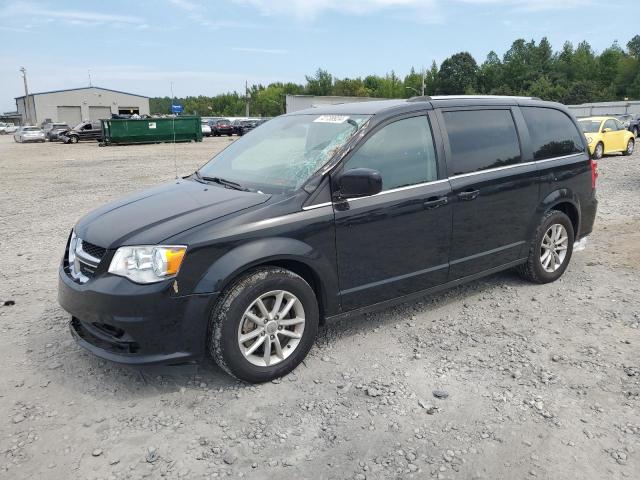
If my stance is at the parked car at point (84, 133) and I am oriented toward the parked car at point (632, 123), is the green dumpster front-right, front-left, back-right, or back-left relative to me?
front-right

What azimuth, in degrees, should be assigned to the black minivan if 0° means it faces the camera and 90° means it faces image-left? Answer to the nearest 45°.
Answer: approximately 45°

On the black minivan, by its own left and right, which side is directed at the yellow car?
back

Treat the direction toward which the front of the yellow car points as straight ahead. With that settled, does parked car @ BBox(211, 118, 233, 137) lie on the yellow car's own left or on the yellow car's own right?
on the yellow car's own right

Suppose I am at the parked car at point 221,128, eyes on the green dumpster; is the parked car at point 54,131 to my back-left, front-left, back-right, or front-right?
front-right

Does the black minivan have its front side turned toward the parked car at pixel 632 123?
no

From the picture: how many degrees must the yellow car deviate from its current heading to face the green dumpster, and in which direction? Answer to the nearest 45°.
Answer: approximately 45° to its right

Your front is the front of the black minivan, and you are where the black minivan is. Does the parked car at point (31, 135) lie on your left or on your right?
on your right

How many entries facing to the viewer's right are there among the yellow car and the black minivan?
0

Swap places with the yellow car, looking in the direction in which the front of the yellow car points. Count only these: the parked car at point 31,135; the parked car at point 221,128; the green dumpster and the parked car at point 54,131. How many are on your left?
0

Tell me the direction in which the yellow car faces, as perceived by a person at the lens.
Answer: facing the viewer and to the left of the viewer

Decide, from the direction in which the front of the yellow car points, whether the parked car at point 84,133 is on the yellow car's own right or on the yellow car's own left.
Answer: on the yellow car's own right

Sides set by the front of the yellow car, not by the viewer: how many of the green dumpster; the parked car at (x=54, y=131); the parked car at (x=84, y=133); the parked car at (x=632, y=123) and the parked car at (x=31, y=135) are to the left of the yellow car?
0

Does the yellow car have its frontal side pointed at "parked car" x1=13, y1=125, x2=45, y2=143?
no
